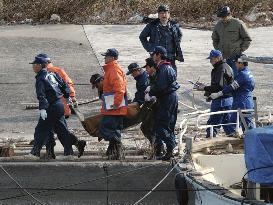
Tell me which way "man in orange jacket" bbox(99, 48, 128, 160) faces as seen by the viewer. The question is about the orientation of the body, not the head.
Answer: to the viewer's left

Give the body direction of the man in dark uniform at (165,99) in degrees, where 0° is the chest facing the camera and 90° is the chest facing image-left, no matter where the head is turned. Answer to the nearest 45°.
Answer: approximately 90°

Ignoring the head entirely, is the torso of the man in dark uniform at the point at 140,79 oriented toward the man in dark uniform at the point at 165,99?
no

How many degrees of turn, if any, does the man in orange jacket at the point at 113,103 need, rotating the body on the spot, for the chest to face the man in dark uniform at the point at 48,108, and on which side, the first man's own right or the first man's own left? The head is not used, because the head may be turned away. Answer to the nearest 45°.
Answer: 0° — they already face them

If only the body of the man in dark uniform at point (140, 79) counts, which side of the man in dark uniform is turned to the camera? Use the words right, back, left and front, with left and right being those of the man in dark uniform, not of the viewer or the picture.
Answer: left

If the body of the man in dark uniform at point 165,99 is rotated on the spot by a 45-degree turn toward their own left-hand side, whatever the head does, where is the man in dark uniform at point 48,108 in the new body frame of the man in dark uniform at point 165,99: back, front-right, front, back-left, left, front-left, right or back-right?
front-right

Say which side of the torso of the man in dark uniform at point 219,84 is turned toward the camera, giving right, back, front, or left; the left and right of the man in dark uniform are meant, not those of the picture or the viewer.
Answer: left

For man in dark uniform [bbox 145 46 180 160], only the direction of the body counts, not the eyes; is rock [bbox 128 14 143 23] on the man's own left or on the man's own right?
on the man's own right

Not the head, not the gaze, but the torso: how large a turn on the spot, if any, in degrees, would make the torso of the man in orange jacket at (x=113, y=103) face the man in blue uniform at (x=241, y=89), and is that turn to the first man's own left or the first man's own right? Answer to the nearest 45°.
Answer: approximately 180°

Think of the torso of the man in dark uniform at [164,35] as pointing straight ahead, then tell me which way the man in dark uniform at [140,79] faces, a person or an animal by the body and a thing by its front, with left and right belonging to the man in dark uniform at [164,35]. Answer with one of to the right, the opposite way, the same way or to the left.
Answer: to the right

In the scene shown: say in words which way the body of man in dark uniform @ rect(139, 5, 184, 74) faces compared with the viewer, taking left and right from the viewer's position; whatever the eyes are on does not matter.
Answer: facing the viewer

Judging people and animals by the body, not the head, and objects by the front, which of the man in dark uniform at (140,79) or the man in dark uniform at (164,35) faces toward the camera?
the man in dark uniform at (164,35)

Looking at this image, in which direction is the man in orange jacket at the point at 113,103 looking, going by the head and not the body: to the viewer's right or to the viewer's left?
to the viewer's left

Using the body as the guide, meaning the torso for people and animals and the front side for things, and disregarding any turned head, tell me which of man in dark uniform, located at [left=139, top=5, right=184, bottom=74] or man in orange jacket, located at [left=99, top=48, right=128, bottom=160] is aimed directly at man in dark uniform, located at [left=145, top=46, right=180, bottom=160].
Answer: man in dark uniform, located at [left=139, top=5, right=184, bottom=74]

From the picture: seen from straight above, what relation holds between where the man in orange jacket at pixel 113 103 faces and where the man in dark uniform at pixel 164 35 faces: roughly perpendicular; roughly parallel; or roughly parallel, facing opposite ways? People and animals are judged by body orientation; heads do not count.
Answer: roughly perpendicular
